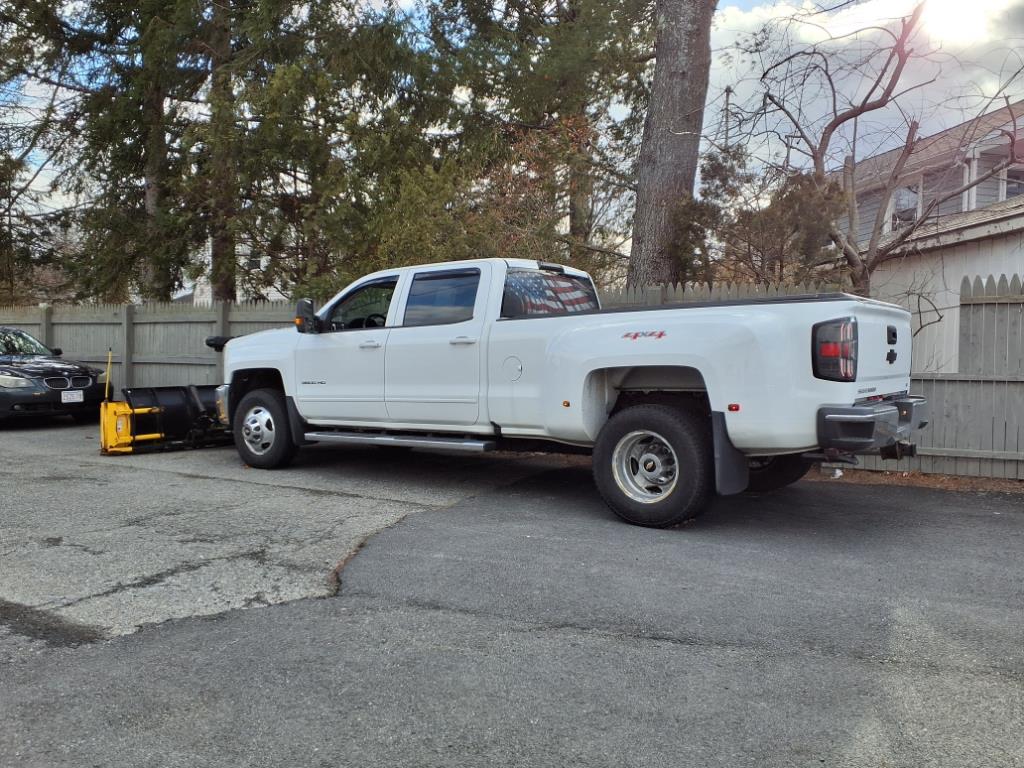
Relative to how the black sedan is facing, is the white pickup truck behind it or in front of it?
in front

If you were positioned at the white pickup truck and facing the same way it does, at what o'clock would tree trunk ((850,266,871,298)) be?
The tree trunk is roughly at 3 o'clock from the white pickup truck.

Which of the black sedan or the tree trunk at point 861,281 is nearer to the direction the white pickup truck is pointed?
the black sedan

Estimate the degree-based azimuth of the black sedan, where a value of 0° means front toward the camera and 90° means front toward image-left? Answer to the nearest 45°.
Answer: approximately 315°

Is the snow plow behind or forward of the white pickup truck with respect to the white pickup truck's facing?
forward

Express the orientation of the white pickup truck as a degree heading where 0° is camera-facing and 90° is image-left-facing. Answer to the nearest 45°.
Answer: approximately 135°

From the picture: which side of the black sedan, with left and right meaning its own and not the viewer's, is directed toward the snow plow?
front
